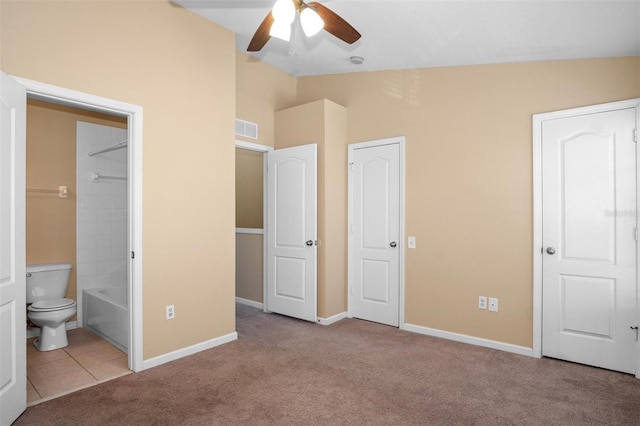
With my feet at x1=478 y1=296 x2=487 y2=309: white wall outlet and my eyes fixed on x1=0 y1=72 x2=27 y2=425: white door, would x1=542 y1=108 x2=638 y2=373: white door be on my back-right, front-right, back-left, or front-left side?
back-left

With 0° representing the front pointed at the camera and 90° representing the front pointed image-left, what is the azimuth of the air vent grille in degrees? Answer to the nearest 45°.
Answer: approximately 315°

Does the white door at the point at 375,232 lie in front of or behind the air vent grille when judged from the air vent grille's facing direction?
in front
